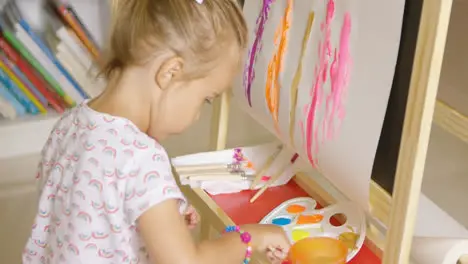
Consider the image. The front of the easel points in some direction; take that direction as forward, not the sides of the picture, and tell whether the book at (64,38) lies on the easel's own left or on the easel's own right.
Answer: on the easel's own right

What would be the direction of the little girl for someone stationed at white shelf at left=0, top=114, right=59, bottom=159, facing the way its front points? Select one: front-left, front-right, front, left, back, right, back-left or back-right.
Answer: front

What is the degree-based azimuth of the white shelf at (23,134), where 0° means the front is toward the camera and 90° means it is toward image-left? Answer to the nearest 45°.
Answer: approximately 0°

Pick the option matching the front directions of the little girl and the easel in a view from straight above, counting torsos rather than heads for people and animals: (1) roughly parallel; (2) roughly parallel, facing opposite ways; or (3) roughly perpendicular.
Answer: roughly parallel, facing opposite ways

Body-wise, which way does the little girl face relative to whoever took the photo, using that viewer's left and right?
facing away from the viewer and to the right of the viewer

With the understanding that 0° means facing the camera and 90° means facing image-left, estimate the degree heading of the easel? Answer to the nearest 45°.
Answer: approximately 45°

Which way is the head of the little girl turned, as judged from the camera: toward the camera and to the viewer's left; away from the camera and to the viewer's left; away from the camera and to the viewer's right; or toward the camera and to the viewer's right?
away from the camera and to the viewer's right

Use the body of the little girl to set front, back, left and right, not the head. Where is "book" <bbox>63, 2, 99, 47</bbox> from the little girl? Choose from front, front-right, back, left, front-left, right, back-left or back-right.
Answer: front-left

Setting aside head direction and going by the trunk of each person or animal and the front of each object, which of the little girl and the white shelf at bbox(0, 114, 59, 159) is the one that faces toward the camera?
the white shelf

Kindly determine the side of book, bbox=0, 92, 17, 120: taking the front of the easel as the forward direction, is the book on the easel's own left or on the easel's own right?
on the easel's own right

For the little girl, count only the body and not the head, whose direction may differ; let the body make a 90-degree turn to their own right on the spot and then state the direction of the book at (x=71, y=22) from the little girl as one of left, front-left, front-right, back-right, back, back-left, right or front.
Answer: back-left

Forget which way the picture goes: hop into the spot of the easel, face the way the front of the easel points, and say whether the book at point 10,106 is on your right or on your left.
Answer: on your right

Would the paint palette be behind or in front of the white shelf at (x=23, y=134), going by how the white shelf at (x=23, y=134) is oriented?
in front
